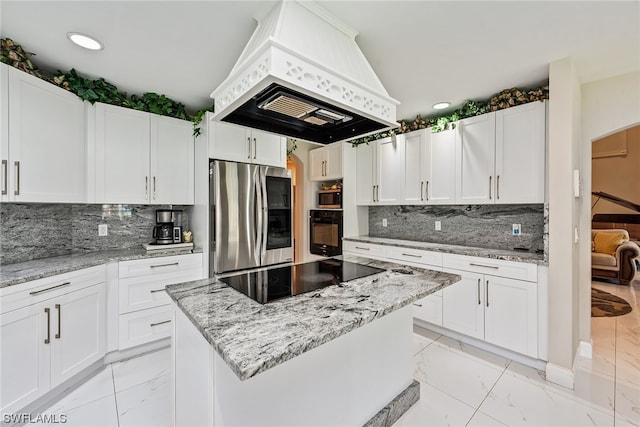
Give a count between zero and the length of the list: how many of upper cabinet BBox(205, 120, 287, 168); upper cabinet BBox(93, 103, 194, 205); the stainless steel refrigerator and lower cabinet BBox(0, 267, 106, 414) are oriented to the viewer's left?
0

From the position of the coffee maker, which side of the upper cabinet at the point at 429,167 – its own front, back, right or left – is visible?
front

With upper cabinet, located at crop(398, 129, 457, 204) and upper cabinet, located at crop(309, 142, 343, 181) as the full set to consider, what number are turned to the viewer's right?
0

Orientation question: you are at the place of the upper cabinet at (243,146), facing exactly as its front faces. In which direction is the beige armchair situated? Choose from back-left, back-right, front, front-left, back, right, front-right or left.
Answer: front-left

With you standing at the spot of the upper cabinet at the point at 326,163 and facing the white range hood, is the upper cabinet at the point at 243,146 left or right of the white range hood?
right

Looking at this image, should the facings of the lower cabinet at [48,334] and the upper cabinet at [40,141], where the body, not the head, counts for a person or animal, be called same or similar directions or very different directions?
same or similar directions

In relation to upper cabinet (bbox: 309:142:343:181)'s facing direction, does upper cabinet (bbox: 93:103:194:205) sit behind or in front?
in front

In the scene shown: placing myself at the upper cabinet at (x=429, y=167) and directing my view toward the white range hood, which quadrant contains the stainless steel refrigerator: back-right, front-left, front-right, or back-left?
front-right

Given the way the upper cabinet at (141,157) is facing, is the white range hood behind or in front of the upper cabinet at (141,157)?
in front

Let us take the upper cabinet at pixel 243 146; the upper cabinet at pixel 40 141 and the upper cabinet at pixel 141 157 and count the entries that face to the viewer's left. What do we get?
0

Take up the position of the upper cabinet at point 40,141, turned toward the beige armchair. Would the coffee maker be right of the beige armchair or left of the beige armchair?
left

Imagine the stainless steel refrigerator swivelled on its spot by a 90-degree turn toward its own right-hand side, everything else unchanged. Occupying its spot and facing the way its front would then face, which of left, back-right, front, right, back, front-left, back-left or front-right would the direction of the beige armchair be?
back-left

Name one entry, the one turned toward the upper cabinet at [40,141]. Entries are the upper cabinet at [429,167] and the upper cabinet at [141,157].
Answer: the upper cabinet at [429,167]

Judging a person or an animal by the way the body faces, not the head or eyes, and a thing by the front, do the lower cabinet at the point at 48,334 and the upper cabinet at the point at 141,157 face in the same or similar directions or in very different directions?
same or similar directions

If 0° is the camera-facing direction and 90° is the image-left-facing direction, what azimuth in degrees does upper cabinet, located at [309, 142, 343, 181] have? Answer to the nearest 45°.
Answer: approximately 45°
